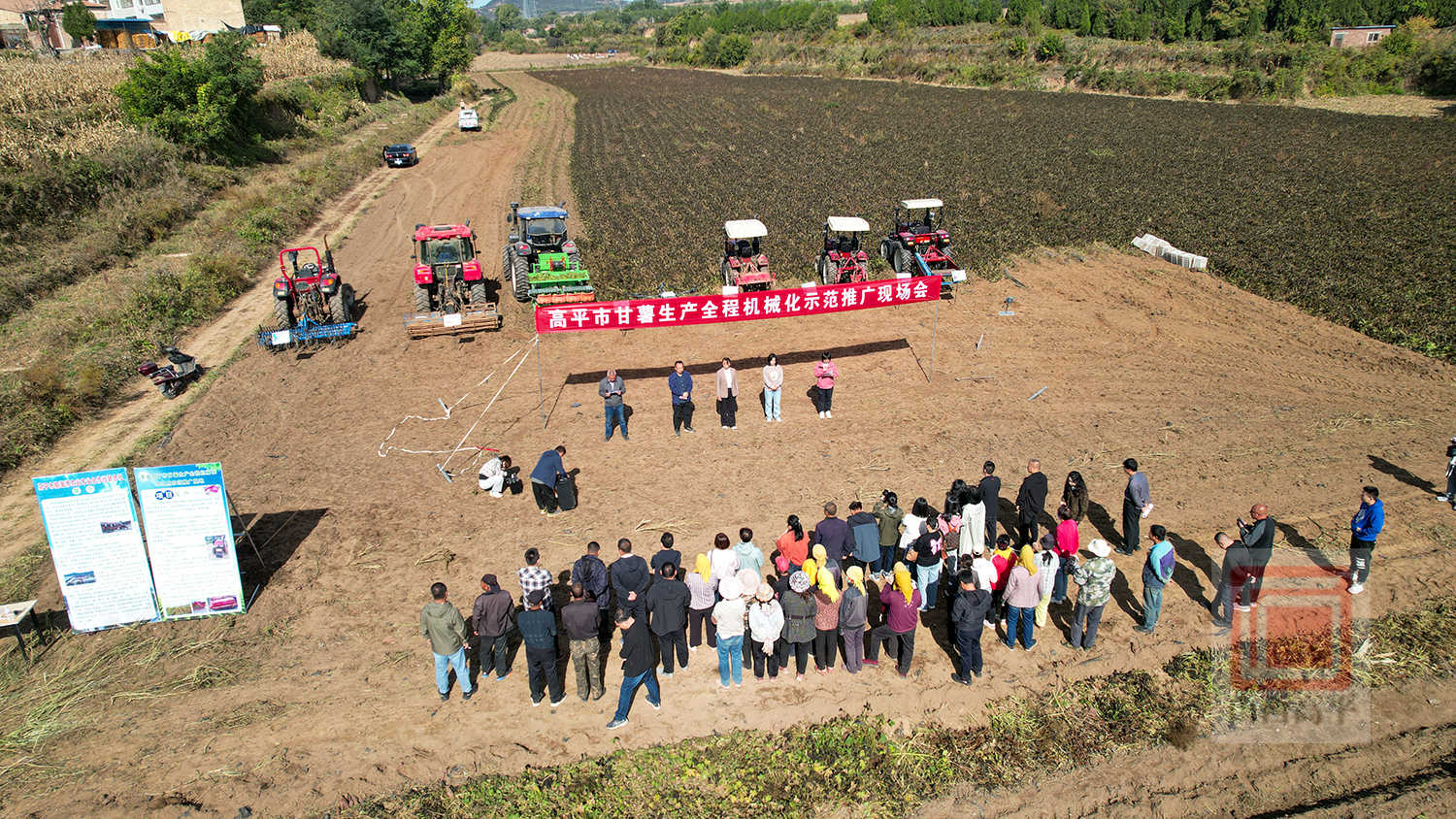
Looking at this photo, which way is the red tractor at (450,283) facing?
away from the camera

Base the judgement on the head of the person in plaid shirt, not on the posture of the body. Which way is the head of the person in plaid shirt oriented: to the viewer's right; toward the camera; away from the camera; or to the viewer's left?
away from the camera

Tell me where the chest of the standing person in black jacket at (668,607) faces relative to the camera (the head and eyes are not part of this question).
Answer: away from the camera

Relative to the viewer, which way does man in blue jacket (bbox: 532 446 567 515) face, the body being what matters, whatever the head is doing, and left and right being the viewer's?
facing away from the viewer and to the right of the viewer

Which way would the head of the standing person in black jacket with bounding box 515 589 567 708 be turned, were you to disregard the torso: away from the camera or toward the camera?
away from the camera

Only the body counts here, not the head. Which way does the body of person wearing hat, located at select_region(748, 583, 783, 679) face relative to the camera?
away from the camera

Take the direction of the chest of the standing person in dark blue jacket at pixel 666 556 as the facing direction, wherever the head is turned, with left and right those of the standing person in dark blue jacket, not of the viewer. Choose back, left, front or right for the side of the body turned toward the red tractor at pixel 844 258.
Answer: front

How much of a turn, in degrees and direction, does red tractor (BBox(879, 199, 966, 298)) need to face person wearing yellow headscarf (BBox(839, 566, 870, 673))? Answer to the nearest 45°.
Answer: approximately 135° to its left

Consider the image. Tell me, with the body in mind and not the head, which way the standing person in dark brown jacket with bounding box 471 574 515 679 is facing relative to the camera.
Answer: away from the camera

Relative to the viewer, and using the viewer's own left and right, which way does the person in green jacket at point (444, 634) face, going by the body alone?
facing away from the viewer

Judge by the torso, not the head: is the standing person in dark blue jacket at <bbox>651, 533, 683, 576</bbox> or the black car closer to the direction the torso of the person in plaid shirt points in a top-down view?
the black car

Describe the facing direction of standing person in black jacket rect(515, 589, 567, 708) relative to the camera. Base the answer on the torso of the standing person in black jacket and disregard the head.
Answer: away from the camera

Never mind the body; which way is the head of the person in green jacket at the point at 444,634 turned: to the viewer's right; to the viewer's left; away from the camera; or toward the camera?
away from the camera

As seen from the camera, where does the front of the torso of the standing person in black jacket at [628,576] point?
away from the camera
